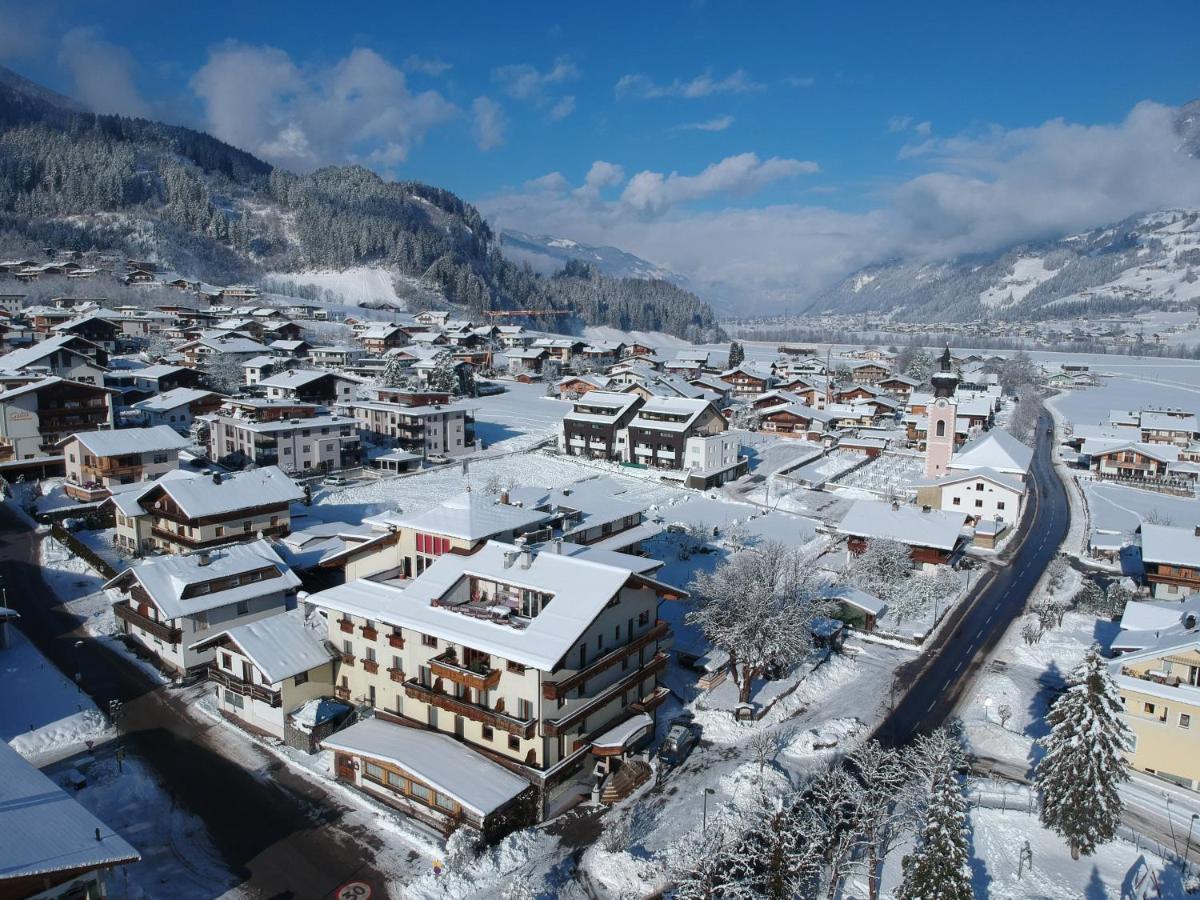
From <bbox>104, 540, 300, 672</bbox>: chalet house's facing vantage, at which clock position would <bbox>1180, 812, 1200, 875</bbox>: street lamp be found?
The street lamp is roughly at 9 o'clock from the chalet house.

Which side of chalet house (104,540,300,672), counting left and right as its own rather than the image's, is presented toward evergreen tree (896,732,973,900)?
left

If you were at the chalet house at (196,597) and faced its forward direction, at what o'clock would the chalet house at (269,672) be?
the chalet house at (269,672) is roughly at 10 o'clock from the chalet house at (196,597).

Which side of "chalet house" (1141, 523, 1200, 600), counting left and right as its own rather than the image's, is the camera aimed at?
front

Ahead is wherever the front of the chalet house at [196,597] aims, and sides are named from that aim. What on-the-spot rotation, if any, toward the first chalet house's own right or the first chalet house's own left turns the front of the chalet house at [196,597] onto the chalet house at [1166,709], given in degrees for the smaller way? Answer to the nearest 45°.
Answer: approximately 90° to the first chalet house's own left

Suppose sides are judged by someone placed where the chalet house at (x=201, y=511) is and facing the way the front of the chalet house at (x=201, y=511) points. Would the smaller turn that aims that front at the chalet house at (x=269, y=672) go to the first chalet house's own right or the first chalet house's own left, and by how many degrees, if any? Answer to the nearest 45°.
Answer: approximately 45° to the first chalet house's own left

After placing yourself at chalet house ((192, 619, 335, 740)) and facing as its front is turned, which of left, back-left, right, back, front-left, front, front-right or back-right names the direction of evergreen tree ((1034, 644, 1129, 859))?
left

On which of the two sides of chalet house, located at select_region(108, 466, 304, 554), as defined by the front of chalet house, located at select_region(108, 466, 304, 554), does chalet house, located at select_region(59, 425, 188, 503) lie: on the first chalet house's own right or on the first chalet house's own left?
on the first chalet house's own right

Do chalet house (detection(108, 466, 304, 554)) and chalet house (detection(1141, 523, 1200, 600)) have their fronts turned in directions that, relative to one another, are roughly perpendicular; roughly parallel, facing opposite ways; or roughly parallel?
roughly parallel

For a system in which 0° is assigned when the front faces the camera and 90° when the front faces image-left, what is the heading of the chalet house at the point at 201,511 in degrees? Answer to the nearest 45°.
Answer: approximately 45°

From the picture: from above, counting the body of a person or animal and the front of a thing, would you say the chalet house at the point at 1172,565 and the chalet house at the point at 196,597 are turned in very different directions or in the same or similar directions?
same or similar directions

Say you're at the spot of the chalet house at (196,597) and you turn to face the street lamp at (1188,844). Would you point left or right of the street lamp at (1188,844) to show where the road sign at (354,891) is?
right

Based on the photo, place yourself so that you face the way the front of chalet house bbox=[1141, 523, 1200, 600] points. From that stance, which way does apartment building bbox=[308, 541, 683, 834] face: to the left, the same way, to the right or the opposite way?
to the left

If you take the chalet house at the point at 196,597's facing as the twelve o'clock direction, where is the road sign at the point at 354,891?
The road sign is roughly at 10 o'clock from the chalet house.
